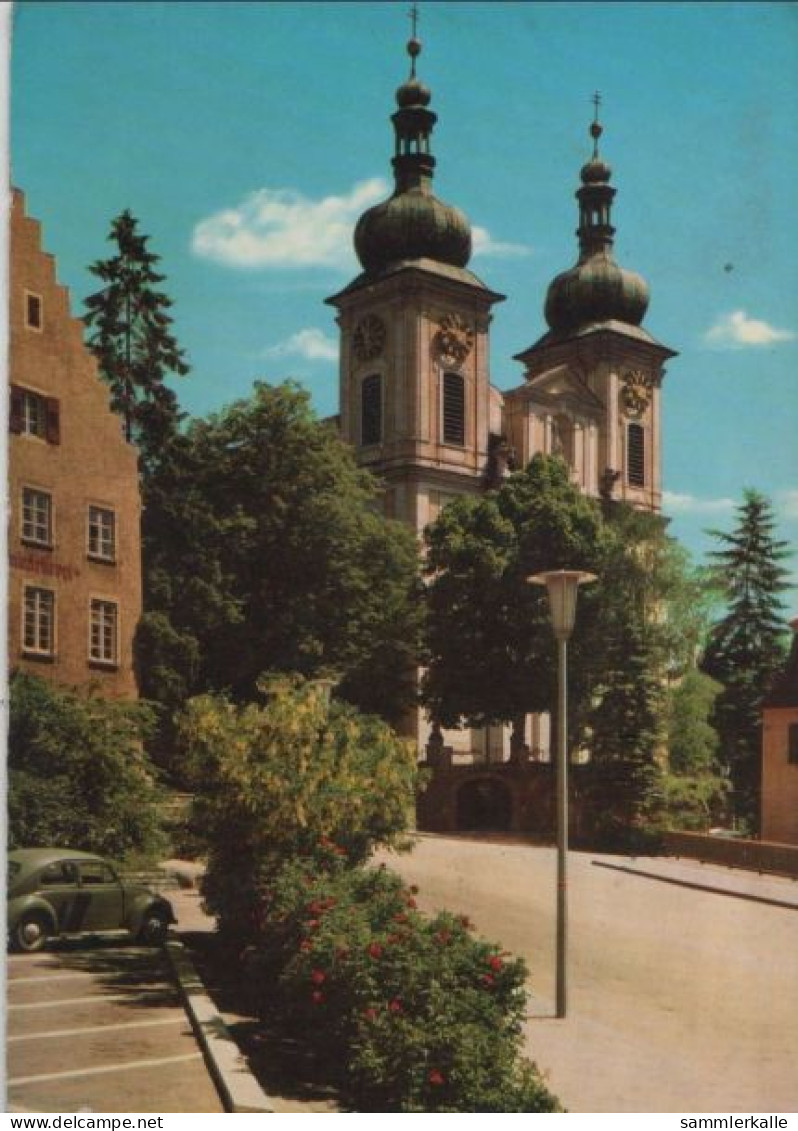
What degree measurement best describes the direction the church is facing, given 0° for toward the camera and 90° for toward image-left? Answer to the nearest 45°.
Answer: approximately 315°

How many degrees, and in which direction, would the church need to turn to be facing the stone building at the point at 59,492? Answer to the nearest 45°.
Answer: approximately 45° to its right

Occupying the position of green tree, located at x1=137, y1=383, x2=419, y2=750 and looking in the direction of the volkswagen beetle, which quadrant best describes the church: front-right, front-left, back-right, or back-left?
back-left

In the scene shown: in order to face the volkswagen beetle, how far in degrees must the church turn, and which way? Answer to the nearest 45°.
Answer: approximately 45° to its right

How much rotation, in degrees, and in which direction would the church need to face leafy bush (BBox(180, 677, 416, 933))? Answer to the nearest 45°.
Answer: approximately 45° to its right
